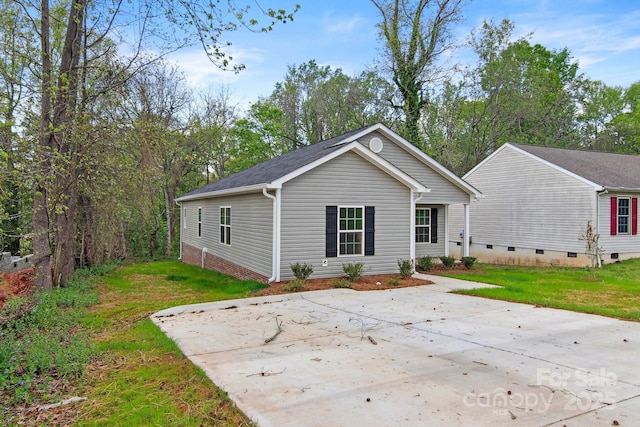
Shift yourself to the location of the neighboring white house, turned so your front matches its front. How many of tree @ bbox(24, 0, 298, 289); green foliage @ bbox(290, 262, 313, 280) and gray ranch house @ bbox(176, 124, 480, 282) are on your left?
0

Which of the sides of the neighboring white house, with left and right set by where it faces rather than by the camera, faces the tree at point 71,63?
right

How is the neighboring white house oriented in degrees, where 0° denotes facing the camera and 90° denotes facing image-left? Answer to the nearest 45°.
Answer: approximately 315°

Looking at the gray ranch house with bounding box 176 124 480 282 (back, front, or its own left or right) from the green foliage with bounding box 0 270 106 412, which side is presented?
right

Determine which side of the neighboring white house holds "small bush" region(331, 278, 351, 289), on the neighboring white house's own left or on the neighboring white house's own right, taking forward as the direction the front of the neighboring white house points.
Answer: on the neighboring white house's own right

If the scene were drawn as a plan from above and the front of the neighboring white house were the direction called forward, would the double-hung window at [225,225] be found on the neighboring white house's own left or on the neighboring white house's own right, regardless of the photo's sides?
on the neighboring white house's own right

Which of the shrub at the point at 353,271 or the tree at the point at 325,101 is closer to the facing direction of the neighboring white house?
the shrub

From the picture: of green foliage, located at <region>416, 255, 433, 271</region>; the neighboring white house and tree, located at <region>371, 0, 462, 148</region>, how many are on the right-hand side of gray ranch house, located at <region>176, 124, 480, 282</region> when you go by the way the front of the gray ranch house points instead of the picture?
0

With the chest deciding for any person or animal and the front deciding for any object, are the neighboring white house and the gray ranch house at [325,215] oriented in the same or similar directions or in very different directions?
same or similar directions

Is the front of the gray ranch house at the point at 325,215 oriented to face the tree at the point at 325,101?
no

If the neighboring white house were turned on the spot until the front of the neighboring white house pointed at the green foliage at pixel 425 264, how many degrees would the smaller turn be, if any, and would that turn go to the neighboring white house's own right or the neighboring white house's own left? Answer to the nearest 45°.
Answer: approximately 90° to the neighboring white house's own right

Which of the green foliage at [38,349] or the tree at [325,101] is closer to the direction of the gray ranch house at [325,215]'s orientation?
the green foliage

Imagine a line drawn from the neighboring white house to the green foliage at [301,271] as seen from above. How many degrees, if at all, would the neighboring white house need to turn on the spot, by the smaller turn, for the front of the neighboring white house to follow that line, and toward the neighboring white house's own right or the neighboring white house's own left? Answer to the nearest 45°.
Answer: approximately 90° to the neighboring white house's own right

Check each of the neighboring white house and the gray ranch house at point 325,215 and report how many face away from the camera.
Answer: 0

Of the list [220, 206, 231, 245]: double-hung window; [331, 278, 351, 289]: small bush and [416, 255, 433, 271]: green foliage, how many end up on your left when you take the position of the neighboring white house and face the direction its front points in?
0

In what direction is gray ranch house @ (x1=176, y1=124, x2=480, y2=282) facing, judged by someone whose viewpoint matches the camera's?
facing the viewer and to the right of the viewer

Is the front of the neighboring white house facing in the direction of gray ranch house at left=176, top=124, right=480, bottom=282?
no
